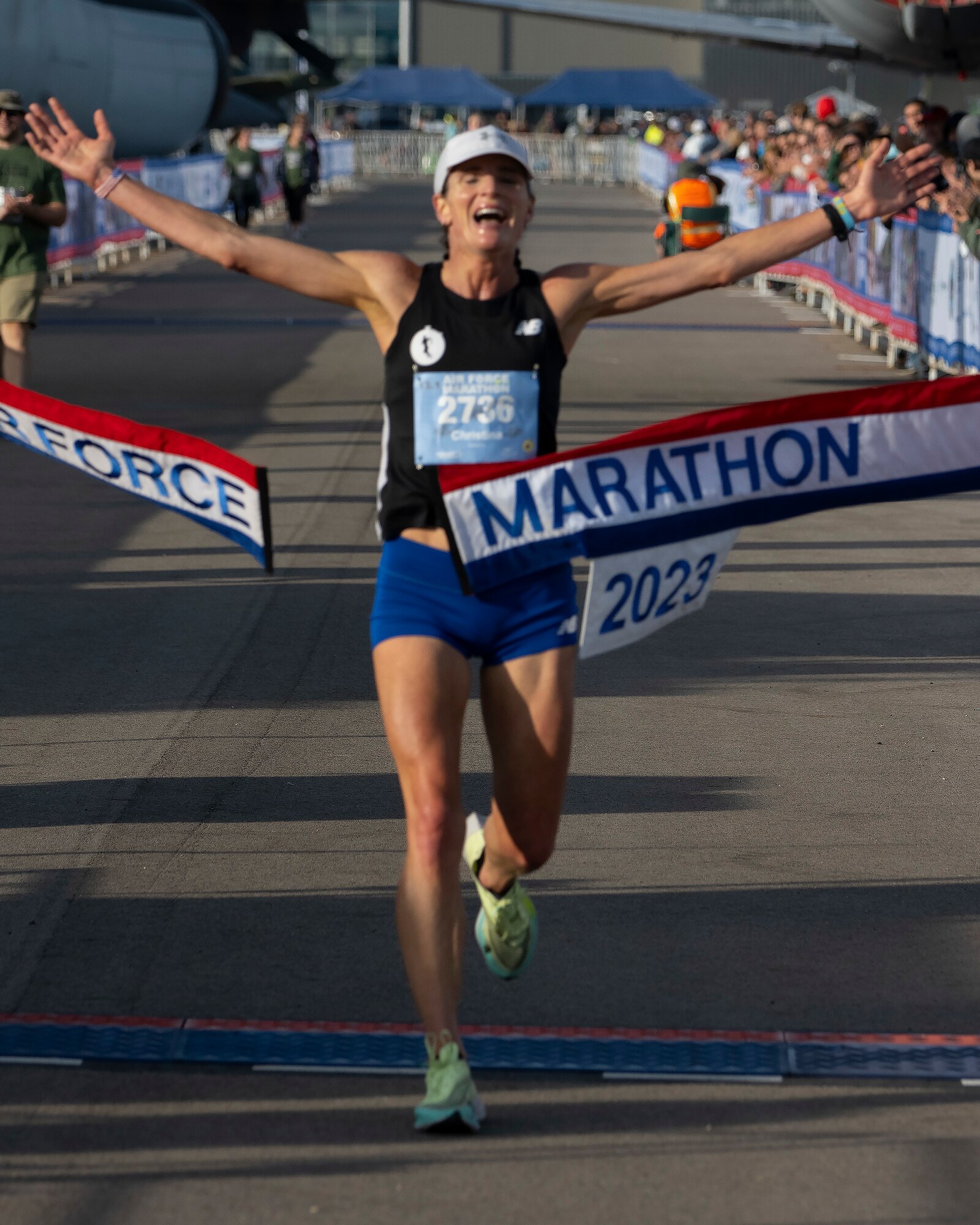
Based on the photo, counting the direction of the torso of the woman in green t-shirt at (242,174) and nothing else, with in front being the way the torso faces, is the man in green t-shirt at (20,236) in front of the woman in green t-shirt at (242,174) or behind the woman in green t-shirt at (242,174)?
in front

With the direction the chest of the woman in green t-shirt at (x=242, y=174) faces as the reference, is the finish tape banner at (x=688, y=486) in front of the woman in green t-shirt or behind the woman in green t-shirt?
in front

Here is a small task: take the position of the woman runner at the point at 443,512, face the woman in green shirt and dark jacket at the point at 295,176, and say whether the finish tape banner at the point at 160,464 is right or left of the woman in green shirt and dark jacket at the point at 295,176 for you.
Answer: left

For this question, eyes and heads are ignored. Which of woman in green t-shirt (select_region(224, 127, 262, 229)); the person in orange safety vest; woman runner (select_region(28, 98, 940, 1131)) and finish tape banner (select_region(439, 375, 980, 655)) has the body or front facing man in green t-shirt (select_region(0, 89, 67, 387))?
woman in green t-shirt (select_region(224, 127, 262, 229))

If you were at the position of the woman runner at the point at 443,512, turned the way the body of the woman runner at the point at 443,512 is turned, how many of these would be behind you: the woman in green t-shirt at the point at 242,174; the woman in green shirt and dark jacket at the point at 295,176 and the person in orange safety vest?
3

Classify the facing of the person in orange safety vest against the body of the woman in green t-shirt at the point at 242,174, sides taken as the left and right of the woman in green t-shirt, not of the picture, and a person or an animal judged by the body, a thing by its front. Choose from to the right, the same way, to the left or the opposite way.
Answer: the opposite way

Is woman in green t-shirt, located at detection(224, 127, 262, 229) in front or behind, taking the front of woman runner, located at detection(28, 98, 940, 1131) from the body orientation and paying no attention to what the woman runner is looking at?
behind

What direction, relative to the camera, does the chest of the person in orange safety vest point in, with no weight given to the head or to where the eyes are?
away from the camera

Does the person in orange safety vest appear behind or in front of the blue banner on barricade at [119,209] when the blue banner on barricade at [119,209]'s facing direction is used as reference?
in front

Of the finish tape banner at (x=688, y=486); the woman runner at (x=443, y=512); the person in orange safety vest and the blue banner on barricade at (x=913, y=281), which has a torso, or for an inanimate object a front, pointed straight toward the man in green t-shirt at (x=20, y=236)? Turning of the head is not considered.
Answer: the blue banner on barricade
